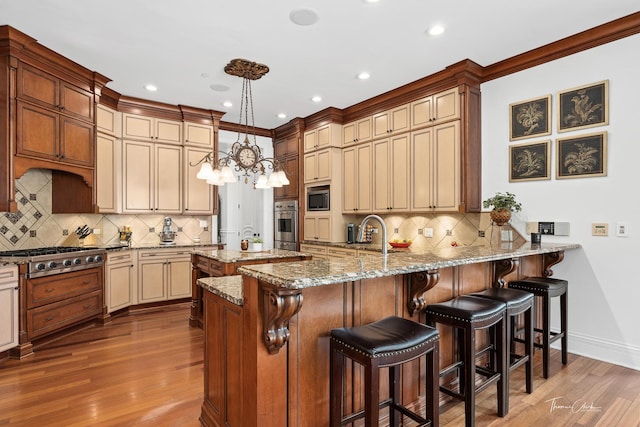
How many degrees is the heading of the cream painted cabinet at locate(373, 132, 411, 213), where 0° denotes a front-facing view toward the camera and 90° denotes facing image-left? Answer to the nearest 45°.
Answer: approximately 45°

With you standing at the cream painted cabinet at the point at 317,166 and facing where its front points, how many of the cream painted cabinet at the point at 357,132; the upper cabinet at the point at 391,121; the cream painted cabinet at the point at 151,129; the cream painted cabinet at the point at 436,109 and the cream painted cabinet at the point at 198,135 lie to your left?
3

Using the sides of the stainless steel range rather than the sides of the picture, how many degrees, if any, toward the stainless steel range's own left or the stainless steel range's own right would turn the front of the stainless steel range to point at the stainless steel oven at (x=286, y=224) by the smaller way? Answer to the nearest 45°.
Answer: approximately 45° to the stainless steel range's own left

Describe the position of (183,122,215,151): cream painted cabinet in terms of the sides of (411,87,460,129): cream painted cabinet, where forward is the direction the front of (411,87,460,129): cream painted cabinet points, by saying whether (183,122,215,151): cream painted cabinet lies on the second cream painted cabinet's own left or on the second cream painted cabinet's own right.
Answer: on the second cream painted cabinet's own right

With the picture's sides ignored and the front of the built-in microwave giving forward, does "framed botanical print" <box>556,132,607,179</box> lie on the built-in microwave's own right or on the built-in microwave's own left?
on the built-in microwave's own left

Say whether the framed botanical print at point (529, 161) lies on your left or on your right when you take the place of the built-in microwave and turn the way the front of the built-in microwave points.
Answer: on your left

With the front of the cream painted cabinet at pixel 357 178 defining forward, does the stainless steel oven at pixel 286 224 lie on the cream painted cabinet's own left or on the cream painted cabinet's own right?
on the cream painted cabinet's own right
